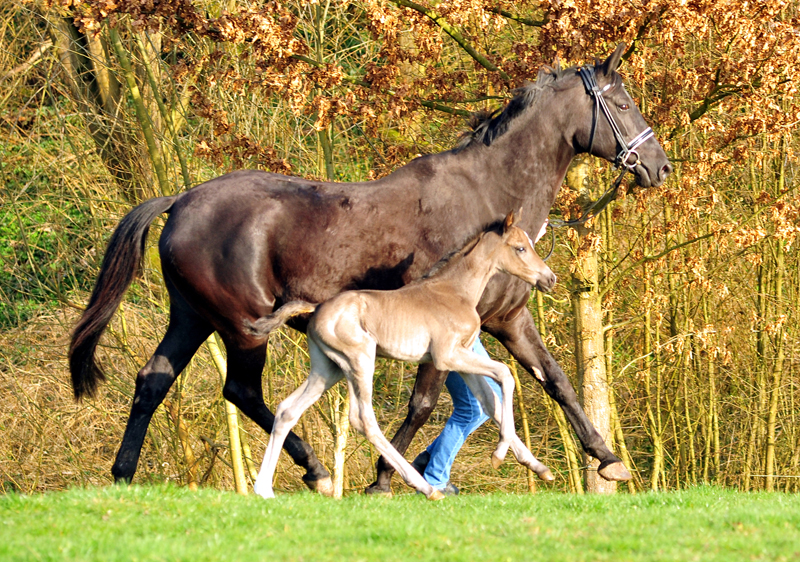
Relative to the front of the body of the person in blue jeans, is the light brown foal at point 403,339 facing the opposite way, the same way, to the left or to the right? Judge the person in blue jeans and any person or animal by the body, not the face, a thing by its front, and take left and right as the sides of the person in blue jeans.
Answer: the same way

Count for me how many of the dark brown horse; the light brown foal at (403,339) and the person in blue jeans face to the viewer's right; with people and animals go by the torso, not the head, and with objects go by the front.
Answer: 3

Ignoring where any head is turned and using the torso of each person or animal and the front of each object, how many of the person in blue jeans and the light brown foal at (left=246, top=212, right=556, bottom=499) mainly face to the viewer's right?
2

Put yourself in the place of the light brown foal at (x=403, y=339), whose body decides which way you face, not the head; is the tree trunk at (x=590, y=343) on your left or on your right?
on your left

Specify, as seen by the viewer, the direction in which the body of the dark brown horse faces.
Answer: to the viewer's right

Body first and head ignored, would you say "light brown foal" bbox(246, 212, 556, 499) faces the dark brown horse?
no

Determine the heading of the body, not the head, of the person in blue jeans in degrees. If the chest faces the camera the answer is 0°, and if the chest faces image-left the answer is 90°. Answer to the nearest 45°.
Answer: approximately 270°

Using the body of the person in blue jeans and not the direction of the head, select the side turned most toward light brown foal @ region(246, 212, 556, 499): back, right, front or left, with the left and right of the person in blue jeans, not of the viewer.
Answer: right

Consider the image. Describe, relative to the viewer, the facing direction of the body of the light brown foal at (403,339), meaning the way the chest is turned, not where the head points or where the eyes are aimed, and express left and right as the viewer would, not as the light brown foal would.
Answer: facing to the right of the viewer

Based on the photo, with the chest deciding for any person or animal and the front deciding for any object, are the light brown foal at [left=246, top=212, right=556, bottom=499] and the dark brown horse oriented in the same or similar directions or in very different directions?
same or similar directions

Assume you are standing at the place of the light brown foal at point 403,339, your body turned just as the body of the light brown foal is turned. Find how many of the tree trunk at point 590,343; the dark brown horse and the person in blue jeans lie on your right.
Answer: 0
